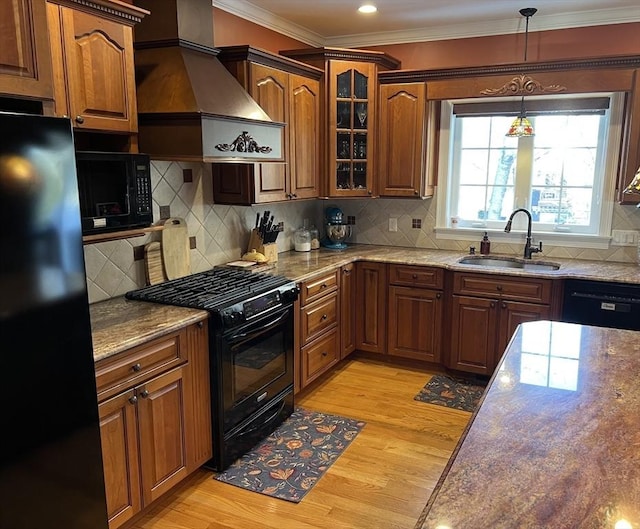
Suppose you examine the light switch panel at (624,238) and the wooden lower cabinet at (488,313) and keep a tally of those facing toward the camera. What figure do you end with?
2

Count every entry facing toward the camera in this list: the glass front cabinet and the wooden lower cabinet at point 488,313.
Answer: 2

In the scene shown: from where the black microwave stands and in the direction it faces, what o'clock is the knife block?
The knife block is roughly at 9 o'clock from the black microwave.

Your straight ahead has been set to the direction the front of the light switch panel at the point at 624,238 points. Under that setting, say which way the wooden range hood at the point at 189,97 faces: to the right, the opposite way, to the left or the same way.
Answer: to the left

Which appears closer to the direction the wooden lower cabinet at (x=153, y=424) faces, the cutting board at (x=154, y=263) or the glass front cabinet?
the glass front cabinet

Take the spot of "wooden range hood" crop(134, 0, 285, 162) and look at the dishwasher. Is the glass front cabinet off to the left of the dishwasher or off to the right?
left

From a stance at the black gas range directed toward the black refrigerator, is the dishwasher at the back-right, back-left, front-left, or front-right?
back-left

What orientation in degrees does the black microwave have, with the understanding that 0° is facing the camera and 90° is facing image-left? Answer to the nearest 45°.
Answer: approximately 315°

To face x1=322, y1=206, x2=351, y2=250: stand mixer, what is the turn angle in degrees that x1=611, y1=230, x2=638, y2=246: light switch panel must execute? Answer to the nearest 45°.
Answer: approximately 90° to its right

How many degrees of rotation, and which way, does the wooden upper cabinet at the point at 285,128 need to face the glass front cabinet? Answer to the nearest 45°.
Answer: approximately 90° to its left

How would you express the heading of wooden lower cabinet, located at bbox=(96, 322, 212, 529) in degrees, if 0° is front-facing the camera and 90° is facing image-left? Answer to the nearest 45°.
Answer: approximately 315°
